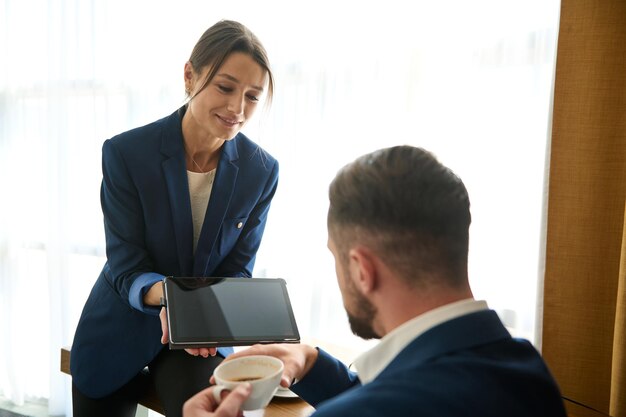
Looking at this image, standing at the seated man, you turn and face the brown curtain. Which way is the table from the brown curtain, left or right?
left

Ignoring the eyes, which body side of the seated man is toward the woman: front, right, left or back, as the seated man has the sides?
front

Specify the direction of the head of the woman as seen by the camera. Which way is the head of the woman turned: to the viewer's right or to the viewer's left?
to the viewer's right

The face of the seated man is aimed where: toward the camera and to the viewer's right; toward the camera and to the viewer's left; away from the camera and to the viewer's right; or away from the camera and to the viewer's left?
away from the camera and to the viewer's left

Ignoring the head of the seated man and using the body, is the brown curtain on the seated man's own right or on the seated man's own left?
on the seated man's own right

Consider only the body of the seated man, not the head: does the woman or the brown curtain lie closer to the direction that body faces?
the woman

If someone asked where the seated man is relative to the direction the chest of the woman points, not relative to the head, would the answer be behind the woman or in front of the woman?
in front

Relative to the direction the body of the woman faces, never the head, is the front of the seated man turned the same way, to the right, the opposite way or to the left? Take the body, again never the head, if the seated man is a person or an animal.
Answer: the opposite way

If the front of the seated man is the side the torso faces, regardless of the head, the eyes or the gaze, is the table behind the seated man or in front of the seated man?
in front

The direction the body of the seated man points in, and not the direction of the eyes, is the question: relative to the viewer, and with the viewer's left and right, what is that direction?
facing away from the viewer and to the left of the viewer

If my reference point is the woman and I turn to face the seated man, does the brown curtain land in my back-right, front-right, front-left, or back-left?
front-left
